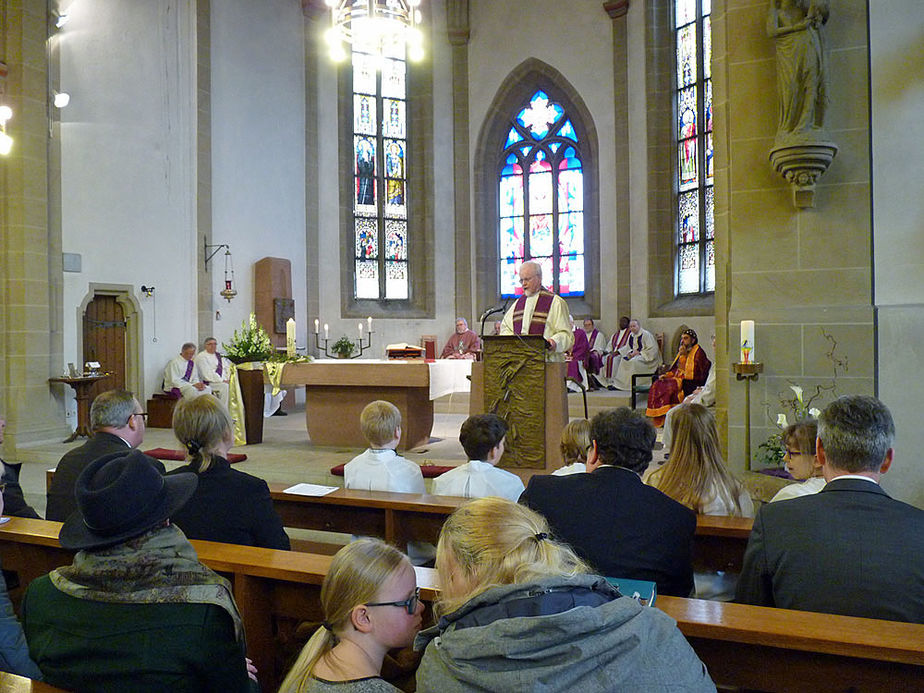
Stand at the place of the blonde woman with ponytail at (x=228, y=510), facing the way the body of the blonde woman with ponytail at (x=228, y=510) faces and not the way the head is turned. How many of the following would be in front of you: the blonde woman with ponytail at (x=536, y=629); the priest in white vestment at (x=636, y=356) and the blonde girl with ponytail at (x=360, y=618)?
1

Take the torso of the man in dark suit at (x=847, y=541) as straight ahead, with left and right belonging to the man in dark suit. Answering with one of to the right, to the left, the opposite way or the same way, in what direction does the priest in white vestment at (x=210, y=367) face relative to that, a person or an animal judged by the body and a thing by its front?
to the right

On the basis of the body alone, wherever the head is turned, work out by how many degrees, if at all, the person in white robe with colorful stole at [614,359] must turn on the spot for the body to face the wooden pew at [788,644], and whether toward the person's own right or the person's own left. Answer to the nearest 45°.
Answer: approximately 45° to the person's own left

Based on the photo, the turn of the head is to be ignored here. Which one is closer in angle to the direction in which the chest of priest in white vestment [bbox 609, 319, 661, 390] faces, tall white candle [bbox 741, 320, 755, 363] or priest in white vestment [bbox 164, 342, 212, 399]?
the priest in white vestment

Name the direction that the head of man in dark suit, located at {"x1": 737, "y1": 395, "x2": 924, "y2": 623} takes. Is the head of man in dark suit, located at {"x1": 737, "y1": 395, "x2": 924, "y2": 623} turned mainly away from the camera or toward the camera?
away from the camera

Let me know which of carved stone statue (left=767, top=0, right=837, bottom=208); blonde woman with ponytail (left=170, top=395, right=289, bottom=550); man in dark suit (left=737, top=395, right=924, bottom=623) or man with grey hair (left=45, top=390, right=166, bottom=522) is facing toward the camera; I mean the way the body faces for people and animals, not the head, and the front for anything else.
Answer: the carved stone statue

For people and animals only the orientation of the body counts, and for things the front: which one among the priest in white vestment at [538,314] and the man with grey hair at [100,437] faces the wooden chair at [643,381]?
the man with grey hair

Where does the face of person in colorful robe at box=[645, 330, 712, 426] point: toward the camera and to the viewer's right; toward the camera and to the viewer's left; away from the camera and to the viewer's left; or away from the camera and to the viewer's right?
toward the camera and to the viewer's left
